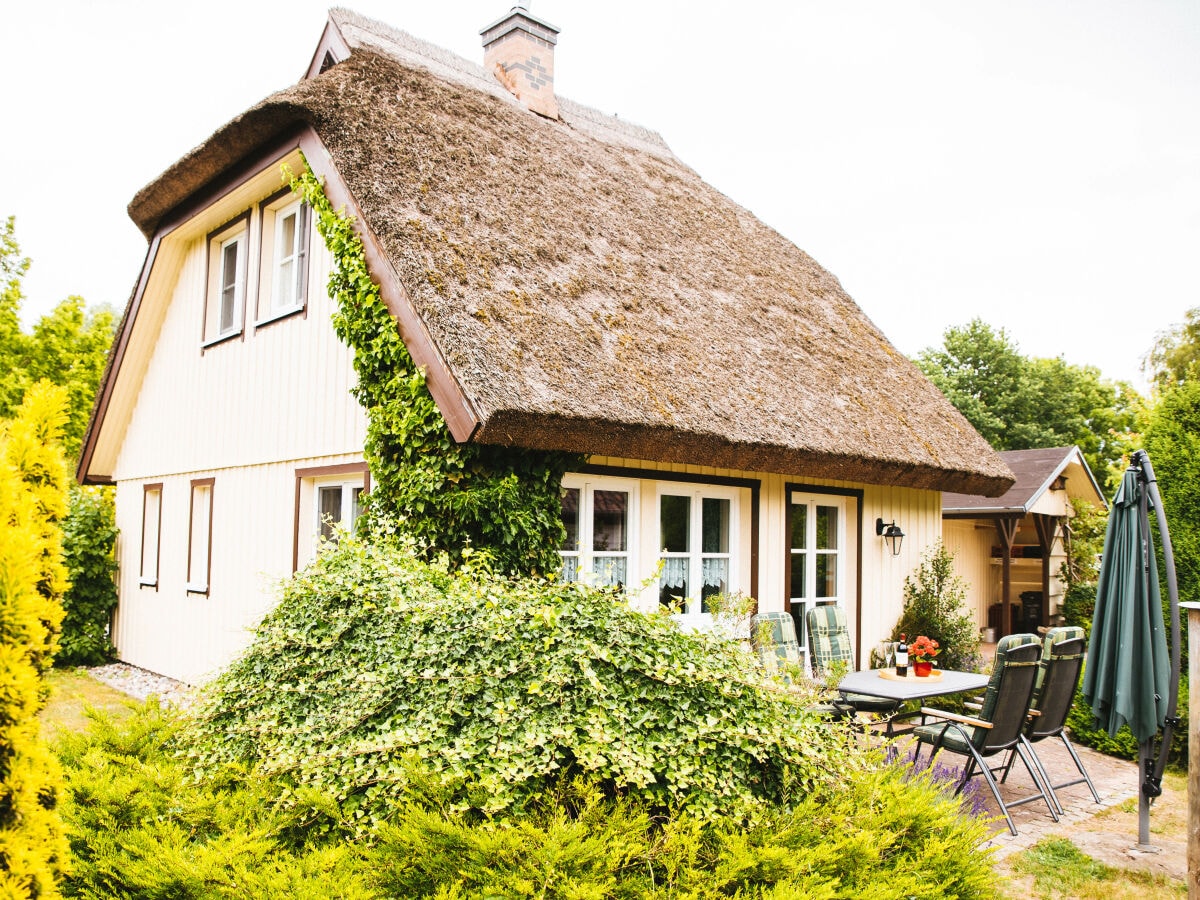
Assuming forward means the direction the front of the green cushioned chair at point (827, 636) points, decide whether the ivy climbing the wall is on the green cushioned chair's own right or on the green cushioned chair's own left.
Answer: on the green cushioned chair's own right

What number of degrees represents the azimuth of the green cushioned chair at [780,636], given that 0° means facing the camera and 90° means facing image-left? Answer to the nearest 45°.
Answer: approximately 315°

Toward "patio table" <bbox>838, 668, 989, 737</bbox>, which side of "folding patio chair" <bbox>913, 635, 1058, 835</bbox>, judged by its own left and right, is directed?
front

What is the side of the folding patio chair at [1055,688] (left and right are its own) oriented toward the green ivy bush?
left

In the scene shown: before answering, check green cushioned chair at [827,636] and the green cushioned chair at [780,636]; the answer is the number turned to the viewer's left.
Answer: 0

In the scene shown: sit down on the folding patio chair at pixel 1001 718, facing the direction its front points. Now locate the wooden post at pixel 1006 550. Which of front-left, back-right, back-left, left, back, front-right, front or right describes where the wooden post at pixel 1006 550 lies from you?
front-right

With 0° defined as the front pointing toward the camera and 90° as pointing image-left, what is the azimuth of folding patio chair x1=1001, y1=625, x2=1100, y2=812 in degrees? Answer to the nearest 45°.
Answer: approximately 135°

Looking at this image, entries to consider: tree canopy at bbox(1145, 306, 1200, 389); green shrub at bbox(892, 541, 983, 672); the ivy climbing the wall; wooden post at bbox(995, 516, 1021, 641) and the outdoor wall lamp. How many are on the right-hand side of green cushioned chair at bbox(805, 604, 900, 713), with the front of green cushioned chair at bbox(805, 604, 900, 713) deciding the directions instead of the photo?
1

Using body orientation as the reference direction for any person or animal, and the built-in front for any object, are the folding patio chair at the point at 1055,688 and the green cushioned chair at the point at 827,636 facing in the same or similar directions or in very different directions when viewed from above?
very different directions

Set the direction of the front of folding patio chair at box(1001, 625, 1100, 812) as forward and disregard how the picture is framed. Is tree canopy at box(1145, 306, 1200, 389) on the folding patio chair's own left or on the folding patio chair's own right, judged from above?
on the folding patio chair's own right

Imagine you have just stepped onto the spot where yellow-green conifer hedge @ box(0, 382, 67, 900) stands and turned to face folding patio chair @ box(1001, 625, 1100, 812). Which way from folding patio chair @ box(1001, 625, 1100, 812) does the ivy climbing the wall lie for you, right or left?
left

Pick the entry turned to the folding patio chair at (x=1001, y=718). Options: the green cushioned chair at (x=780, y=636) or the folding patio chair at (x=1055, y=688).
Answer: the green cushioned chair

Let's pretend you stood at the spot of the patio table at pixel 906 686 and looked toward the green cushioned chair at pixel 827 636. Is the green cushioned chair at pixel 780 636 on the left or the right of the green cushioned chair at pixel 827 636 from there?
left

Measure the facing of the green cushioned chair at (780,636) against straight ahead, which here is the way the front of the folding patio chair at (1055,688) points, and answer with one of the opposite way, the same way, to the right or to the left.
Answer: the opposite way
